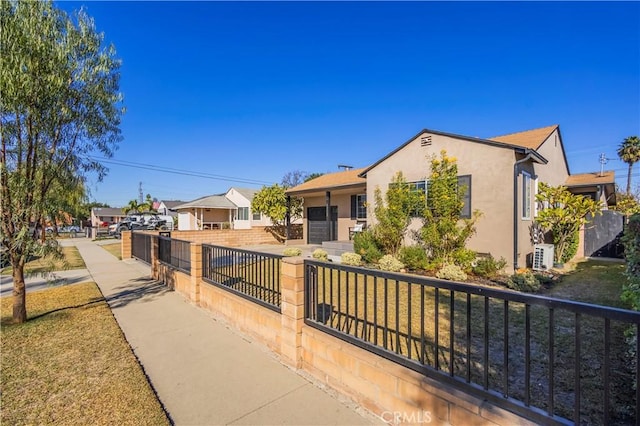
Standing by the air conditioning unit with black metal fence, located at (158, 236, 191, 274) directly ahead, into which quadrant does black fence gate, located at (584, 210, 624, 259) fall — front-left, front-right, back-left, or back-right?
back-right

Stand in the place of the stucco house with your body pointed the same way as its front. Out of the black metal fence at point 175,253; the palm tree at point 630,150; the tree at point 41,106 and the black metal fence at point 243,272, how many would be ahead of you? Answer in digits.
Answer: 3

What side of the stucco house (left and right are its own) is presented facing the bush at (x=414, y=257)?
front

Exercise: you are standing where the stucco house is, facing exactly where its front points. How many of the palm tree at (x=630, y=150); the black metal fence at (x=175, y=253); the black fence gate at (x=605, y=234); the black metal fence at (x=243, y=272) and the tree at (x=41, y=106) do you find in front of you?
3

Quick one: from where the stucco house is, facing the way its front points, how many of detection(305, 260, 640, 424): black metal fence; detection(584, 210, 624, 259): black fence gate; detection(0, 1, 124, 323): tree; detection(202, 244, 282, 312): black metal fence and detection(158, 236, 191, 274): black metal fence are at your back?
1

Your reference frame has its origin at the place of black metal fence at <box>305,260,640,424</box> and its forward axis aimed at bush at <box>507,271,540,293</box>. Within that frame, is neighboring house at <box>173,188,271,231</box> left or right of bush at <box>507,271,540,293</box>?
left

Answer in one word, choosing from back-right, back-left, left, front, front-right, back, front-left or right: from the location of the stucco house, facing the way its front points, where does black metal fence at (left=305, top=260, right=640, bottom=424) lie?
front-left

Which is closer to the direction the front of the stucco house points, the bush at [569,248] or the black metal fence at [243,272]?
the black metal fence

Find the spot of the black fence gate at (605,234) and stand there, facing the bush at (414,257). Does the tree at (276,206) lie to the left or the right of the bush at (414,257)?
right

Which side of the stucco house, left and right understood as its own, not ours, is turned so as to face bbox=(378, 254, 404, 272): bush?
front

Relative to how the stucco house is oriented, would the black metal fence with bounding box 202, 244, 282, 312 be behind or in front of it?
in front

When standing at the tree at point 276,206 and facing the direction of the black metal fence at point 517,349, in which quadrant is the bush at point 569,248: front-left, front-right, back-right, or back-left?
front-left

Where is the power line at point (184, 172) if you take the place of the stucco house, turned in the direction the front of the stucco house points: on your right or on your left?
on your right

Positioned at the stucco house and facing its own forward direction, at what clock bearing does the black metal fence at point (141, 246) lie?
The black metal fence is roughly at 1 o'clock from the stucco house.

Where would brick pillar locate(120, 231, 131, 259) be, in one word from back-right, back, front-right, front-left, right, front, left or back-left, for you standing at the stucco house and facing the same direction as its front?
front-right

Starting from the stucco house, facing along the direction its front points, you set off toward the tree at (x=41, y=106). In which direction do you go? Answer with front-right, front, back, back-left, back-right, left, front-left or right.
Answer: front

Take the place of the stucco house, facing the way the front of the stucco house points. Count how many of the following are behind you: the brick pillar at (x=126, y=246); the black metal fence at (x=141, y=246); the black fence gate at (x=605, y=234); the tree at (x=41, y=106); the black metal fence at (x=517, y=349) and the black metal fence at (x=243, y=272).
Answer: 1

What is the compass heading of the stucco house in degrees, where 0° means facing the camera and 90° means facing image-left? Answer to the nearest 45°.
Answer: approximately 45°
